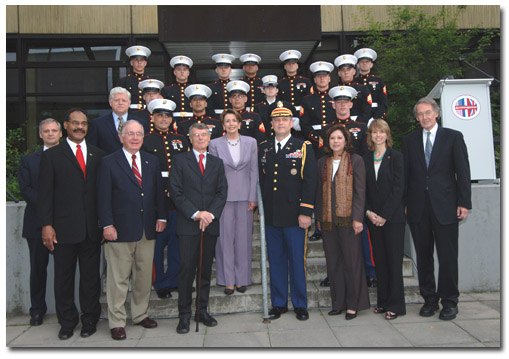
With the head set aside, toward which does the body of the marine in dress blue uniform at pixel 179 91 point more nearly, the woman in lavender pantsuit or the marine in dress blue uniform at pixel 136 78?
the woman in lavender pantsuit

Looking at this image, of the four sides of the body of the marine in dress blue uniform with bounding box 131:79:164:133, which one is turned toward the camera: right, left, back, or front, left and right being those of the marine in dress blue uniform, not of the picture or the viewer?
front

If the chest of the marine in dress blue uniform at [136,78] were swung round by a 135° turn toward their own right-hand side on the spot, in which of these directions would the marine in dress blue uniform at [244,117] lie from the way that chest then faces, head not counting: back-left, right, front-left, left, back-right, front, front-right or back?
back

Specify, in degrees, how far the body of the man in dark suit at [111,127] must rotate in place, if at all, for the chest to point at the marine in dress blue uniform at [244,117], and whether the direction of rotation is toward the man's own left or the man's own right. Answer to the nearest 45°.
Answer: approximately 90° to the man's own left

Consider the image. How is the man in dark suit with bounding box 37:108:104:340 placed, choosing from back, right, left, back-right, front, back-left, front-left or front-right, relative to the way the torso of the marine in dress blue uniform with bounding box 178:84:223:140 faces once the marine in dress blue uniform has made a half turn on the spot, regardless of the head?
back-left

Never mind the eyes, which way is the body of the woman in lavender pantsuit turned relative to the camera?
toward the camera

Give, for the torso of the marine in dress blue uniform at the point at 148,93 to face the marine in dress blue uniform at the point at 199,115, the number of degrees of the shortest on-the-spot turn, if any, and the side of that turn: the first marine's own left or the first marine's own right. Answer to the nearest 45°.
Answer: approximately 45° to the first marine's own left

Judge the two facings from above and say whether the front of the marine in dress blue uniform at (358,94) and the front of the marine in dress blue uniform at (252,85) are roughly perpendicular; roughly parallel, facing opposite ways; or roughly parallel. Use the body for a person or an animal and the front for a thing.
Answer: roughly parallel

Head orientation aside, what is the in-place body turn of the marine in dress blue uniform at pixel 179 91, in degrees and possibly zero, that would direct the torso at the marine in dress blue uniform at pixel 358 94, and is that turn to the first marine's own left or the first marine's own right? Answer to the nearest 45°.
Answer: approximately 90° to the first marine's own left
